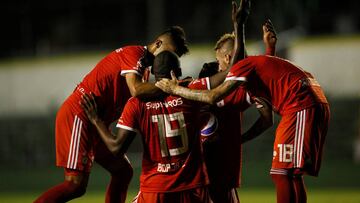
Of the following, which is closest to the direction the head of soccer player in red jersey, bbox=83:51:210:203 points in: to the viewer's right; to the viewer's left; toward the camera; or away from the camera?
away from the camera

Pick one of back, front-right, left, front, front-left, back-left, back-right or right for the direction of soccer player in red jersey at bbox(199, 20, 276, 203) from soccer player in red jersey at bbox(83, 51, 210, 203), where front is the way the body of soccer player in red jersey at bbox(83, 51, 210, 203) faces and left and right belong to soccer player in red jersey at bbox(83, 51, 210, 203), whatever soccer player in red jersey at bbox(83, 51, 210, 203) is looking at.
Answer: front-right

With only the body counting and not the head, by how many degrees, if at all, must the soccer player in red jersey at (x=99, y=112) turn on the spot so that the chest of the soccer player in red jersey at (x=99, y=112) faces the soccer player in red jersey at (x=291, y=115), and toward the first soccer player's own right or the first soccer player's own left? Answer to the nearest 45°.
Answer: approximately 45° to the first soccer player's own right

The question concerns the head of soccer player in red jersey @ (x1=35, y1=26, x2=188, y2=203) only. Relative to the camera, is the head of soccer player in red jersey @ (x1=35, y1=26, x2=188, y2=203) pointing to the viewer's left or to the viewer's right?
to the viewer's right

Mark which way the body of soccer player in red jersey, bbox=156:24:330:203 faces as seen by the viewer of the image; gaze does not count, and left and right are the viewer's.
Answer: facing to the left of the viewer

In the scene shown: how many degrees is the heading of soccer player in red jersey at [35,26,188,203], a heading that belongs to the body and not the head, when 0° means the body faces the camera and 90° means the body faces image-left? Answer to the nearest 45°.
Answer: approximately 270°

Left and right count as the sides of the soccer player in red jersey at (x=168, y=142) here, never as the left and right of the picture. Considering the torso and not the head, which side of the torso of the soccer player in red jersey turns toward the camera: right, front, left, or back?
back

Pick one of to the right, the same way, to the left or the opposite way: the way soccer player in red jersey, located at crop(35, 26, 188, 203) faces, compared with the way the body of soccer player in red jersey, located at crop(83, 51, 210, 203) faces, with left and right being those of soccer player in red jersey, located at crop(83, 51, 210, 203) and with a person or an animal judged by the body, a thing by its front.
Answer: to the right
